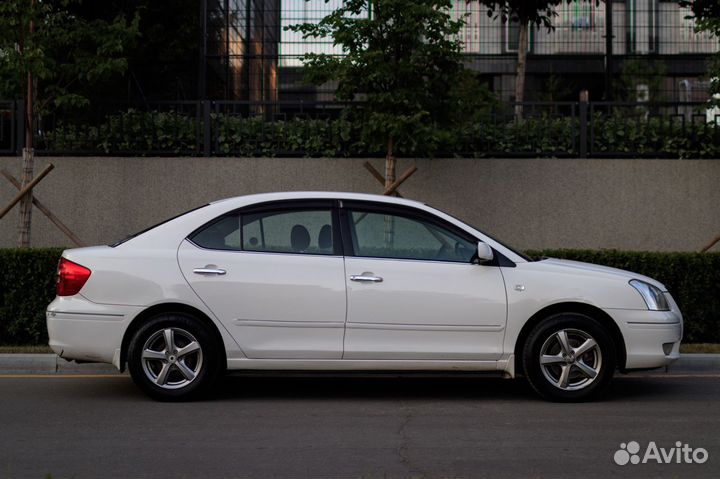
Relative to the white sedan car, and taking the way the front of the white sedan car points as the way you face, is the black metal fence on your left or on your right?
on your left

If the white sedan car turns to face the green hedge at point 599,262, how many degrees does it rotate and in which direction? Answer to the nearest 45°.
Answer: approximately 45° to its left

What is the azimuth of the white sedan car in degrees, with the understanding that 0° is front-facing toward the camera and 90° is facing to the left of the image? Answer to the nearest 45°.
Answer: approximately 270°
